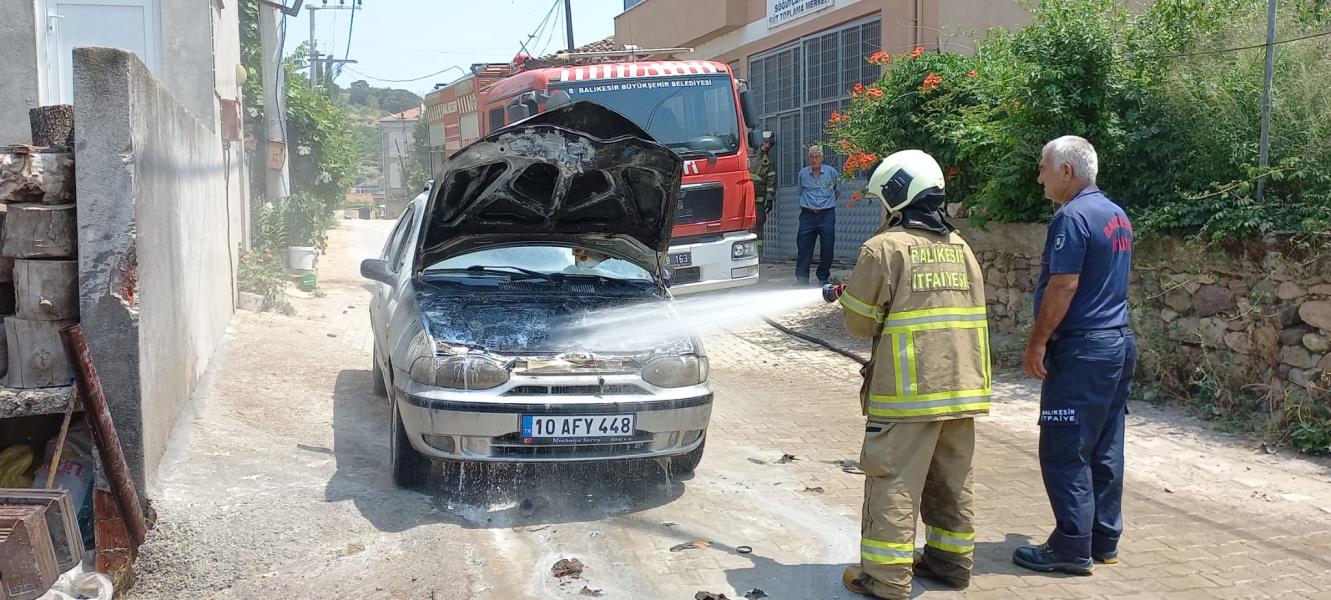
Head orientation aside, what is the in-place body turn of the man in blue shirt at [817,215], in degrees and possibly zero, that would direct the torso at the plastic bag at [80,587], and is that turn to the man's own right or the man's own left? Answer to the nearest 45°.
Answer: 0° — they already face it

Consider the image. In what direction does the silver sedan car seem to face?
toward the camera

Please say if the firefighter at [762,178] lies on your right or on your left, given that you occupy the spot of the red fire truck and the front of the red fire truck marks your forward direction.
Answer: on your left

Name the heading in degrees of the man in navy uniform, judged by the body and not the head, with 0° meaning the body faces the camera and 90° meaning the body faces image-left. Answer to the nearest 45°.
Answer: approximately 135°

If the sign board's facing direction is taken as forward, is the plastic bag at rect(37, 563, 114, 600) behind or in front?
in front

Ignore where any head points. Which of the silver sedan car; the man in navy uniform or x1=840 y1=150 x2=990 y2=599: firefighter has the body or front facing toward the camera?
the silver sedan car

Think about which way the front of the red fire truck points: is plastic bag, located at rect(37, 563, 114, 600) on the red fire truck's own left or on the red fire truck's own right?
on the red fire truck's own right

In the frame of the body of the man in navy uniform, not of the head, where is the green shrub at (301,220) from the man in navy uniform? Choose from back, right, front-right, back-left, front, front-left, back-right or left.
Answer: front

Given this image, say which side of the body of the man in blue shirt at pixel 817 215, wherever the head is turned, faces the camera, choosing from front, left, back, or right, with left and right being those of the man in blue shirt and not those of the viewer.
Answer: front

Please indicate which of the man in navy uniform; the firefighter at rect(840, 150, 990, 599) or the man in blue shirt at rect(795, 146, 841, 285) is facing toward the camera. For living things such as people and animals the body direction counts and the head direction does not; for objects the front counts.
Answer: the man in blue shirt

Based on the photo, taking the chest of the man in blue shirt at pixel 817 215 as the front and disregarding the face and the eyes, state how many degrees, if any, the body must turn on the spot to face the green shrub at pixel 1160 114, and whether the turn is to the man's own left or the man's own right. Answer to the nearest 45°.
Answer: approximately 45° to the man's own left

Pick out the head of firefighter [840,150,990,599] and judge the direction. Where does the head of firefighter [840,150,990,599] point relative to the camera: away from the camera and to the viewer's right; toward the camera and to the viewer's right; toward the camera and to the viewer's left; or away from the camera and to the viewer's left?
away from the camera and to the viewer's left

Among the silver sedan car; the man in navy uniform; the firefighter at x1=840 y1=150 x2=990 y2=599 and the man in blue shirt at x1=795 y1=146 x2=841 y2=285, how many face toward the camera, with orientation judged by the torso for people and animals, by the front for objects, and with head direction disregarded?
2
